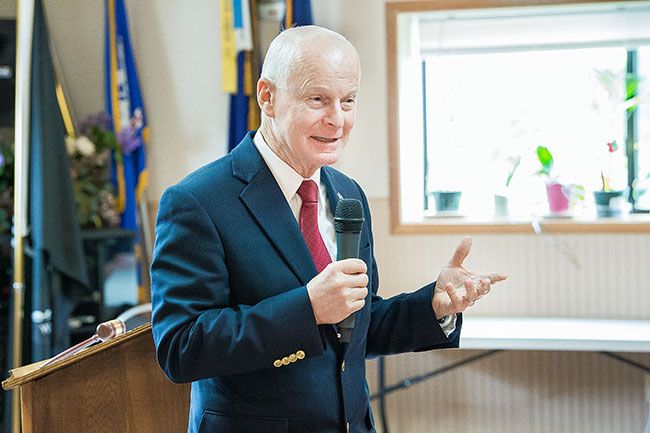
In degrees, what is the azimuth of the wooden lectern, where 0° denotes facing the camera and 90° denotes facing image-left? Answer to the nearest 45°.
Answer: approximately 270°

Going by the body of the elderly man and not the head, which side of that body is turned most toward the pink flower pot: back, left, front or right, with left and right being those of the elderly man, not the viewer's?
left

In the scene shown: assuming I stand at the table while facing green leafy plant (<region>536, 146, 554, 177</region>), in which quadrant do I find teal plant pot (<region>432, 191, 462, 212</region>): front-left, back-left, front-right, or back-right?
front-left

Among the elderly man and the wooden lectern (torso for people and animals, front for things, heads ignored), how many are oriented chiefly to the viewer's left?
0

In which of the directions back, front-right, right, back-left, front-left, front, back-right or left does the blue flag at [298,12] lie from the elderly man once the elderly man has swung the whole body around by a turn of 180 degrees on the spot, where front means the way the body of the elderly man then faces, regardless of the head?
front-right

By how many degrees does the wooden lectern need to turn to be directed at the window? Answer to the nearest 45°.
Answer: approximately 45° to its left

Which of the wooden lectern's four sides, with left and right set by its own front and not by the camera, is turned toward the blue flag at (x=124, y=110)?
left

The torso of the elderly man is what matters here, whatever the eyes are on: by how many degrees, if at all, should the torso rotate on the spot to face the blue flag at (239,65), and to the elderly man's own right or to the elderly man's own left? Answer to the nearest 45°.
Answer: approximately 135° to the elderly man's own left

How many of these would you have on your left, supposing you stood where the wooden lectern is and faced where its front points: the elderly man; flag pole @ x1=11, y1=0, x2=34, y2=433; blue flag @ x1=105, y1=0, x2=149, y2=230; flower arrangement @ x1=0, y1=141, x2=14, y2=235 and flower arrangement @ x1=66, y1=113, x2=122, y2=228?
4

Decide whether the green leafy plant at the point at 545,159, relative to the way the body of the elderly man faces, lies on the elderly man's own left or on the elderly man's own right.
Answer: on the elderly man's own left

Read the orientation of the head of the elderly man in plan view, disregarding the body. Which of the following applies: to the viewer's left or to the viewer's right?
to the viewer's right
